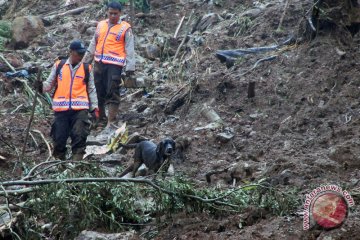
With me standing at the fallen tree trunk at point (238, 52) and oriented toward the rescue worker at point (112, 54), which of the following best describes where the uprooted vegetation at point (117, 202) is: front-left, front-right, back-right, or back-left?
front-left

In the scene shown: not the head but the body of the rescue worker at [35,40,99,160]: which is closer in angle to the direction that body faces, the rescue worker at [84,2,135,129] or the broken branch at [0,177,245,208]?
the broken branch

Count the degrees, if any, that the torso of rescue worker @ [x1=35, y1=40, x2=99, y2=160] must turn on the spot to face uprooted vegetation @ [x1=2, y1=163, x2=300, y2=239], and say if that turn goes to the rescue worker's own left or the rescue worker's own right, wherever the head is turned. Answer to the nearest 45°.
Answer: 0° — they already face it

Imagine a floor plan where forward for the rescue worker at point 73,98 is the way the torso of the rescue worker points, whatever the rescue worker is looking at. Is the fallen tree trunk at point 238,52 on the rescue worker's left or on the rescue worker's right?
on the rescue worker's left

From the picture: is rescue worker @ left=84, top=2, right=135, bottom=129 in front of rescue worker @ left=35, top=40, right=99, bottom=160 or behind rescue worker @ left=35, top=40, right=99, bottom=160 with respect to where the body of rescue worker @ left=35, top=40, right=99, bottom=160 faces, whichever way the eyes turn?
behind

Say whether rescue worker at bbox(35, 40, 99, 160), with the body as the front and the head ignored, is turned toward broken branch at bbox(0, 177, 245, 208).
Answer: yes

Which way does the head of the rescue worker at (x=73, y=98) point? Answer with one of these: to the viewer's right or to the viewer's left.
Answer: to the viewer's right

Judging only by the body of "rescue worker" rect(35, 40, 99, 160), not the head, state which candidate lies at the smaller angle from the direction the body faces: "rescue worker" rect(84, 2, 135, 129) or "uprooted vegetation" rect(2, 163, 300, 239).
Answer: the uprooted vegetation

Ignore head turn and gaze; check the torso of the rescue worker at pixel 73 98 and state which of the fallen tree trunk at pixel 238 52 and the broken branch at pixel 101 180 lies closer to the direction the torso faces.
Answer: the broken branch

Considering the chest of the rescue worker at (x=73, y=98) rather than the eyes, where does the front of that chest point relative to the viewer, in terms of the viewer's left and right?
facing the viewer
